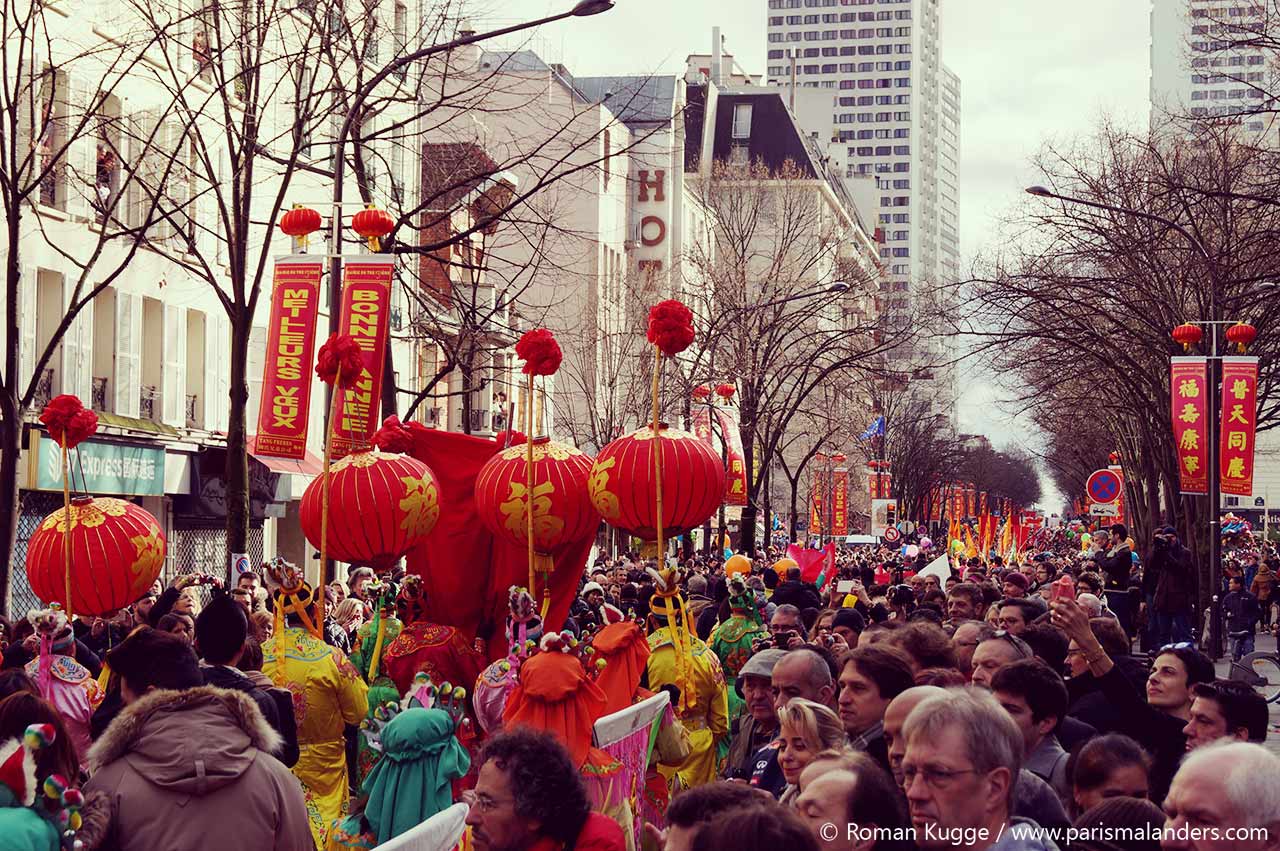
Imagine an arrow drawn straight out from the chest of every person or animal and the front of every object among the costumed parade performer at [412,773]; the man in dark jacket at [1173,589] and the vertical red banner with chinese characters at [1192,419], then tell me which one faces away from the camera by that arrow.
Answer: the costumed parade performer

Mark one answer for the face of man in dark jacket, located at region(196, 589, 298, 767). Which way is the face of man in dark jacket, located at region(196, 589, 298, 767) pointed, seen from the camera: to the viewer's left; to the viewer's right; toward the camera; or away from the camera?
away from the camera

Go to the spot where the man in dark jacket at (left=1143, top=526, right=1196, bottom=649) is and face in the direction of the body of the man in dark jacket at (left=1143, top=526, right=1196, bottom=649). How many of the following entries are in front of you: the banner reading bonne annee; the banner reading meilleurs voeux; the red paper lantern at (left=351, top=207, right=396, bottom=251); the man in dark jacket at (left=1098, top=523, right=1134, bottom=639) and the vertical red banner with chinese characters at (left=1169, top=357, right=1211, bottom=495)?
4

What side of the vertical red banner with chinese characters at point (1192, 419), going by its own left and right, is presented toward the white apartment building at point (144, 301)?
right

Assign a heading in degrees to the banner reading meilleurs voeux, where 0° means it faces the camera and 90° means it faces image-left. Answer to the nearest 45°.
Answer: approximately 0°

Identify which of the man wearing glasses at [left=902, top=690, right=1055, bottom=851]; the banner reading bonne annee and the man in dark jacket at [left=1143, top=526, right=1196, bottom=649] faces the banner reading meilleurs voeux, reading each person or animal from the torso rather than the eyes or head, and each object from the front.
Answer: the man in dark jacket

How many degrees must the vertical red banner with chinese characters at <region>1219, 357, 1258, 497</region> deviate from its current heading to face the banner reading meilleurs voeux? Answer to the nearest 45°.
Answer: approximately 45° to its right

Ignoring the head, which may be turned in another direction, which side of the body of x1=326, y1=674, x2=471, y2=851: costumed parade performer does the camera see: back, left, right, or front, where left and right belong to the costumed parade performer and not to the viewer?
back

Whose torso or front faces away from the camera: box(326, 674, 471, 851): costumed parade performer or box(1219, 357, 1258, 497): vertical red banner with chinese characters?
the costumed parade performer

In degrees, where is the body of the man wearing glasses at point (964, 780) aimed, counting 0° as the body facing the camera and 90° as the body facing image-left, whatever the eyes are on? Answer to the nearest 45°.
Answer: approximately 45°

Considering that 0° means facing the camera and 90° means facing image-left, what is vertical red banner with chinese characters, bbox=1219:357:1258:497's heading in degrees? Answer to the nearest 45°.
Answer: approximately 0°

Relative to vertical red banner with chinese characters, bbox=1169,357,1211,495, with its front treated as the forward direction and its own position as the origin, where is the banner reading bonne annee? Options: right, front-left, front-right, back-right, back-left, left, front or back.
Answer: front-right

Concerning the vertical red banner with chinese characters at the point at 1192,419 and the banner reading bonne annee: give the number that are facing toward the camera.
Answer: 2

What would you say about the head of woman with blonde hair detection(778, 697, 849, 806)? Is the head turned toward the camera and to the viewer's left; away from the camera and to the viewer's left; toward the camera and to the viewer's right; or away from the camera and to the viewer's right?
toward the camera and to the viewer's left

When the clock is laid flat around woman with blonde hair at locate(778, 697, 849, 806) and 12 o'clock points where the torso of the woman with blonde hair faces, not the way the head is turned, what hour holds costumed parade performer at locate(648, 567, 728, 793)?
The costumed parade performer is roughly at 4 o'clock from the woman with blonde hair.
